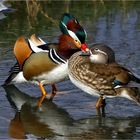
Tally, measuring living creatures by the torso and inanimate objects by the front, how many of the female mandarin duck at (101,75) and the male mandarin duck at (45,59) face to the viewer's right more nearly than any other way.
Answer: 1

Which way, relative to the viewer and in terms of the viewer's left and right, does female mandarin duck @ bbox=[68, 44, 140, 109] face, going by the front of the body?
facing to the left of the viewer

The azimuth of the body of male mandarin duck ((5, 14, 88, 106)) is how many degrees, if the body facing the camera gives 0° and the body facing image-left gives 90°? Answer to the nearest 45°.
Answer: approximately 270°

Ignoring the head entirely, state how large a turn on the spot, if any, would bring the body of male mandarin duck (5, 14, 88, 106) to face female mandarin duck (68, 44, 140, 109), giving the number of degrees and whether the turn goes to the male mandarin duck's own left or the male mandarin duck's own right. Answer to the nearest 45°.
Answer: approximately 45° to the male mandarin duck's own right

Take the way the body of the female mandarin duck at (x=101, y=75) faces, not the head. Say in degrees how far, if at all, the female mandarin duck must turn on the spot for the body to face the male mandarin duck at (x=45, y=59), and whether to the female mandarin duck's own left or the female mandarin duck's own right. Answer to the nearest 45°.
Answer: approximately 45° to the female mandarin duck's own right

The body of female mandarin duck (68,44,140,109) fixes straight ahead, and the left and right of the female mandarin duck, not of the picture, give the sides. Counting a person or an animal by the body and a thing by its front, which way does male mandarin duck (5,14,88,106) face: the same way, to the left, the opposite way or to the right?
the opposite way
